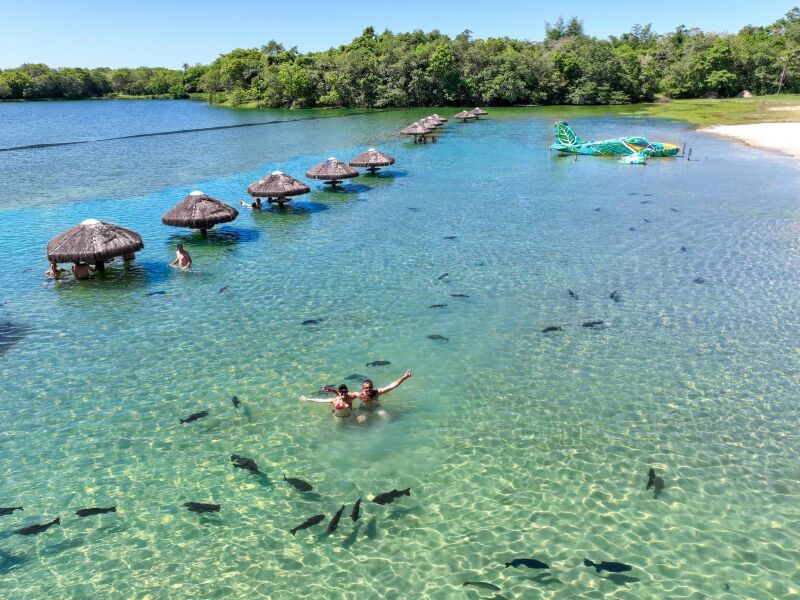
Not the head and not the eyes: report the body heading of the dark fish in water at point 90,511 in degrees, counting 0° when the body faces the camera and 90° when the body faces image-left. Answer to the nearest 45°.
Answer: approximately 90°

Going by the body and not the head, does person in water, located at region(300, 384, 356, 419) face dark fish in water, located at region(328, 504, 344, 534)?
yes

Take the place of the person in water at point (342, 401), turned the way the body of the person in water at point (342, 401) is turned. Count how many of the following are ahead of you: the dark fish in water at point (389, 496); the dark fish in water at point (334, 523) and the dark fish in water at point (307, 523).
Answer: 3

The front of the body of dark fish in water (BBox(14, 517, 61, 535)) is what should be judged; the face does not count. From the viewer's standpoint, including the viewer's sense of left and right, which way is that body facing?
facing to the left of the viewer

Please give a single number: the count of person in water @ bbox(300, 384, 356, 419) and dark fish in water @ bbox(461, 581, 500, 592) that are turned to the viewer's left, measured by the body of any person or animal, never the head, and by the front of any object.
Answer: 0

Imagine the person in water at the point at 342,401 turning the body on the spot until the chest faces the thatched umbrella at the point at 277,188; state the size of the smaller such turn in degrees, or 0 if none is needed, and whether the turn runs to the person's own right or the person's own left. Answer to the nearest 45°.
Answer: approximately 180°
